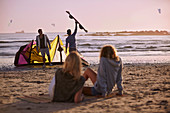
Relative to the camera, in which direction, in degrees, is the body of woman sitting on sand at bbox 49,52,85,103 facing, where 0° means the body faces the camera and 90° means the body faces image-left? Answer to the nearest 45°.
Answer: approximately 180°

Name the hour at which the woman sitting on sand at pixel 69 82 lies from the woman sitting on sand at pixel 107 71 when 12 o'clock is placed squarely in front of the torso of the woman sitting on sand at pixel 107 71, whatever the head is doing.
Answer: the woman sitting on sand at pixel 69 82 is roughly at 10 o'clock from the woman sitting on sand at pixel 107 71.

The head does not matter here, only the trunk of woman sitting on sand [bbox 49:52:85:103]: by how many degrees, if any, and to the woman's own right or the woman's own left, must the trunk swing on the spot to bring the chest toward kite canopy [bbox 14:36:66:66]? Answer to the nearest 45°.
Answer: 0° — they already face it

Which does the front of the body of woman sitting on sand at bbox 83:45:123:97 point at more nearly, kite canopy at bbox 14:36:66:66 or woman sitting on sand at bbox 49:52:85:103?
the kite canopy

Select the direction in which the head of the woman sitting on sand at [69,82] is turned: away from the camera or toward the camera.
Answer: away from the camera

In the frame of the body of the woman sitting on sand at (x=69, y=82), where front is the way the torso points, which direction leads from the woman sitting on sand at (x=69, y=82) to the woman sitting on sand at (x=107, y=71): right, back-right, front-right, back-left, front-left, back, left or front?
right

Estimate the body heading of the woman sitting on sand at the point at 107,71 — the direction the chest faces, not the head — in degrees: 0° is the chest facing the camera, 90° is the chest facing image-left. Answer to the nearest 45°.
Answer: approximately 135°

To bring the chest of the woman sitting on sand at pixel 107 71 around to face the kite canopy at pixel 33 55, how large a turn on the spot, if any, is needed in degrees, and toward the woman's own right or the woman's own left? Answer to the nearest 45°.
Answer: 0° — they already face it
